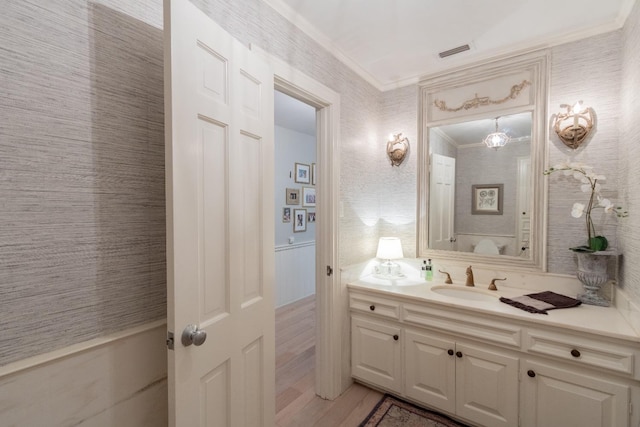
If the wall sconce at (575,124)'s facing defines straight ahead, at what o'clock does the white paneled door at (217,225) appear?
The white paneled door is roughly at 1 o'clock from the wall sconce.

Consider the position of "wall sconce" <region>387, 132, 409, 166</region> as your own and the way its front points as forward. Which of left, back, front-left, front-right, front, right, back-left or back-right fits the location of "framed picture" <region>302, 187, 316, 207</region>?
back-right

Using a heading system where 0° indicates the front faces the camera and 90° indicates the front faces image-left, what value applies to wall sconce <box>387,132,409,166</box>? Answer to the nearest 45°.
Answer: approximately 0°

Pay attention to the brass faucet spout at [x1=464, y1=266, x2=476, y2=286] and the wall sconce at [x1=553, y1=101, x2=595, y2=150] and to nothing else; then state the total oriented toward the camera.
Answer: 2

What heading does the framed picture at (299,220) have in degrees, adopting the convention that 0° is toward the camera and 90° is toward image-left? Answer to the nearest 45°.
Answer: approximately 315°
